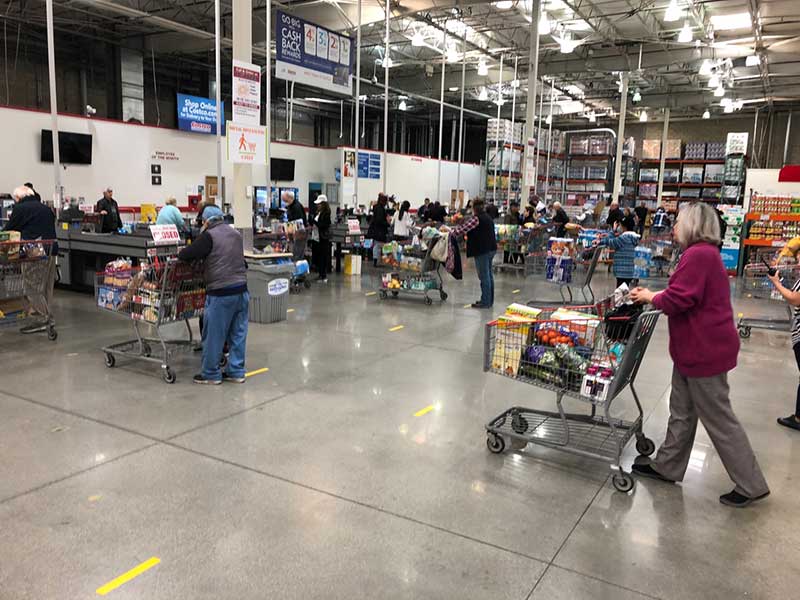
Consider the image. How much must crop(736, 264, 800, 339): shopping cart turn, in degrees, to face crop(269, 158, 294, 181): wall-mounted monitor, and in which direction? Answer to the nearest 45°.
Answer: approximately 45° to its right

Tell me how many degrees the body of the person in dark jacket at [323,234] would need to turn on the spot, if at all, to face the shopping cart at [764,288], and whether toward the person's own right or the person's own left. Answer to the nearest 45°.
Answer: approximately 135° to the person's own left

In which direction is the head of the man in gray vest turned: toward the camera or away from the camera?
away from the camera

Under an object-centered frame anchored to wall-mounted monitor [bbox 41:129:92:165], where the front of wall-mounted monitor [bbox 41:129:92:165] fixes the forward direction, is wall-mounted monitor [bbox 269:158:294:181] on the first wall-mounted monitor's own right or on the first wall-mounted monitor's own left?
on the first wall-mounted monitor's own left

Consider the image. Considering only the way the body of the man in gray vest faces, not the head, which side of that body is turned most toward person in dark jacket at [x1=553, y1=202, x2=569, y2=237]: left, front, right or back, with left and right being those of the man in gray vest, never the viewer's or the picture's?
right

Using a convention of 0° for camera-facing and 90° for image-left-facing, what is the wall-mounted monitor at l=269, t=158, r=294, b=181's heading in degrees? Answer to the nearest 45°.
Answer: approximately 315°

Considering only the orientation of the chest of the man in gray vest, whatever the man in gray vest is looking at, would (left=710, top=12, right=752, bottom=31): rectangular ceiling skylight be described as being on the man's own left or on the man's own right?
on the man's own right

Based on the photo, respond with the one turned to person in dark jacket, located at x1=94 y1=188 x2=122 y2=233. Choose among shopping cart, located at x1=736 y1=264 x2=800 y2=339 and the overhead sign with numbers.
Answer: the shopping cart

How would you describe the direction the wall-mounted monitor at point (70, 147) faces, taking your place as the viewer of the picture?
facing the viewer and to the right of the viewer

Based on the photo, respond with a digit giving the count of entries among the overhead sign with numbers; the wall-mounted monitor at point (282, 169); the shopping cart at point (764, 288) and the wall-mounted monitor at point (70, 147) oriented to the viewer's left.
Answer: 1

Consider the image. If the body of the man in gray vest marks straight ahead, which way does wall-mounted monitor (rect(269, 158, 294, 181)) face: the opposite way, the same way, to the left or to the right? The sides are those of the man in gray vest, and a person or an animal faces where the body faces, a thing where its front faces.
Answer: the opposite way

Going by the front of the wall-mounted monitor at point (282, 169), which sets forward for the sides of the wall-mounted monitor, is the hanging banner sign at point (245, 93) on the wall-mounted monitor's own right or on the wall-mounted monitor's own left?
on the wall-mounted monitor's own right

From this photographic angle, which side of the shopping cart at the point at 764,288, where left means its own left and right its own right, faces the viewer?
left

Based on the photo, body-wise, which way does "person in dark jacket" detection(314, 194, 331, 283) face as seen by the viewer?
to the viewer's left

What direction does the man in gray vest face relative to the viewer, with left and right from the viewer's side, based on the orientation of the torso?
facing away from the viewer and to the left of the viewer

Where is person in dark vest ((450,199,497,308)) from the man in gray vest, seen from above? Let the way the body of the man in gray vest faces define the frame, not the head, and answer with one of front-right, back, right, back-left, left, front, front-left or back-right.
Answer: right

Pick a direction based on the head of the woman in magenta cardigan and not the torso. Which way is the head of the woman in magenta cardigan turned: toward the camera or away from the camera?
away from the camera
